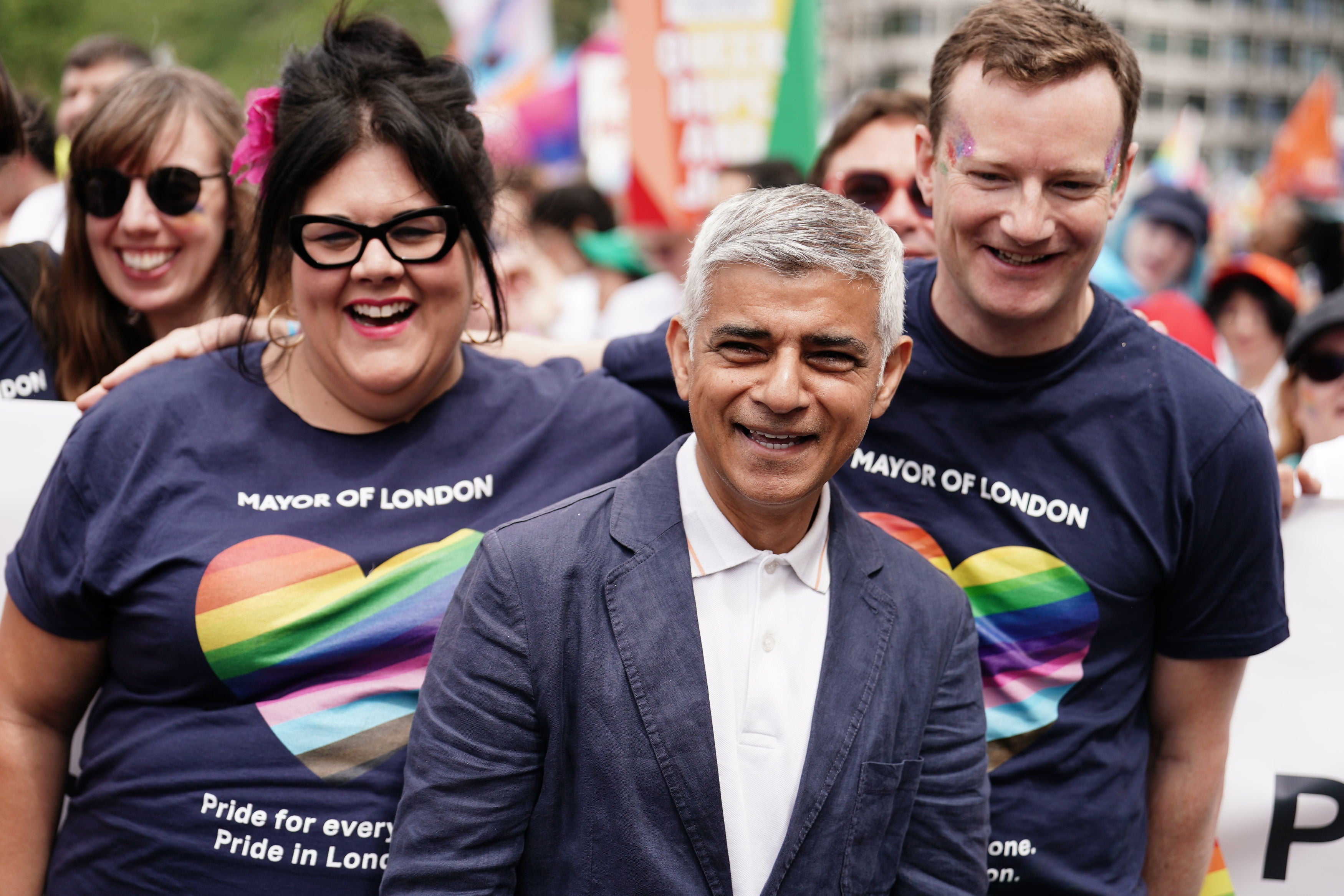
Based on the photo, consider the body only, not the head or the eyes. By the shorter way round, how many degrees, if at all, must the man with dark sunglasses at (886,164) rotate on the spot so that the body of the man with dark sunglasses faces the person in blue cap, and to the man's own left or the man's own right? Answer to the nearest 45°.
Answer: approximately 135° to the man's own left

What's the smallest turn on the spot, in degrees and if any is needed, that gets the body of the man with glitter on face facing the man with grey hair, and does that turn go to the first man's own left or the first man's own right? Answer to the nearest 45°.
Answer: approximately 45° to the first man's own right

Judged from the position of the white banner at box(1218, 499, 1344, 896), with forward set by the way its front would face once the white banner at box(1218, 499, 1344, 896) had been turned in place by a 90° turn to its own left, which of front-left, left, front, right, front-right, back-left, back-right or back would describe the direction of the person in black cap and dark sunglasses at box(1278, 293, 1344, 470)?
left

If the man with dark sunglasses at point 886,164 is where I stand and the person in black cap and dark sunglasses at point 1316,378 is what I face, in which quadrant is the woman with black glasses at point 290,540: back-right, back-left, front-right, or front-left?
back-right

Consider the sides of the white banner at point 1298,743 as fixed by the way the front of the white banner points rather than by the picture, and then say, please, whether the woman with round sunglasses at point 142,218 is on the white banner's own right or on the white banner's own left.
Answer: on the white banner's own right
